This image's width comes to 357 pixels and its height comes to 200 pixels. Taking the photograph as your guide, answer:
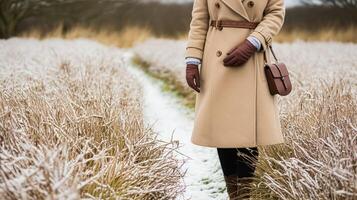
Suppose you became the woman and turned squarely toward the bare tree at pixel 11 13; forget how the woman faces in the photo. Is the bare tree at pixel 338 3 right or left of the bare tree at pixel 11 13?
right

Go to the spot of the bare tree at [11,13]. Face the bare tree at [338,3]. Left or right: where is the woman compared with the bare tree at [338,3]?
right

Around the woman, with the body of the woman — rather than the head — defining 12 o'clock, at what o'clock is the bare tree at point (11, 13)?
The bare tree is roughly at 5 o'clock from the woman.

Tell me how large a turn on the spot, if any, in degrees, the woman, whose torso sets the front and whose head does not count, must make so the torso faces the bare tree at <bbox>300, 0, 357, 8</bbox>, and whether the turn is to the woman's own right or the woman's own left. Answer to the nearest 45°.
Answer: approximately 180°

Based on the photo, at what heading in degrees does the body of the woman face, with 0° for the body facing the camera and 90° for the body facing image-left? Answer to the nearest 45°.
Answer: approximately 0°
